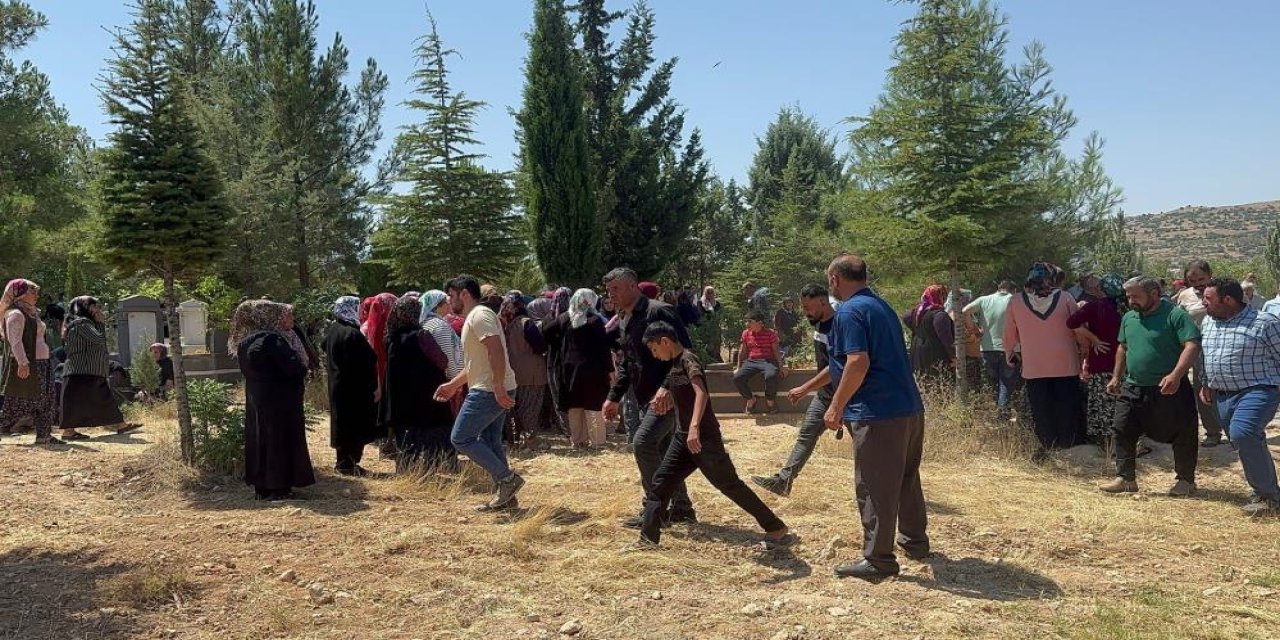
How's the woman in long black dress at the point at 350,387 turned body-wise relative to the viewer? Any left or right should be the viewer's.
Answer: facing away from the viewer and to the right of the viewer

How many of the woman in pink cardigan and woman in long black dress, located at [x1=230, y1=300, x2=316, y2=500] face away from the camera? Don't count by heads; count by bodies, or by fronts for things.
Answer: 2

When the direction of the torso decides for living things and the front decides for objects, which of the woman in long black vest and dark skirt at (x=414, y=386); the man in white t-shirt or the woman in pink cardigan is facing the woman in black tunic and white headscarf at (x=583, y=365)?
the woman in long black vest and dark skirt at (x=414, y=386)

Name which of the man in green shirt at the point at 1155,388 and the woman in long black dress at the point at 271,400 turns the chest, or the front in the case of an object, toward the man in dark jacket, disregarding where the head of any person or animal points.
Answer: the man in green shirt

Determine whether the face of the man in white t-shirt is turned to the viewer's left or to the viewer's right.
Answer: to the viewer's left
